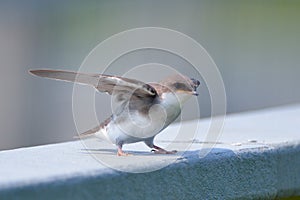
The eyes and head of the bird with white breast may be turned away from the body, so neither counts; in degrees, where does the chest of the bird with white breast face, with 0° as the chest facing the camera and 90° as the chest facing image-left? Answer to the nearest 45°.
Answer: approximately 270°
